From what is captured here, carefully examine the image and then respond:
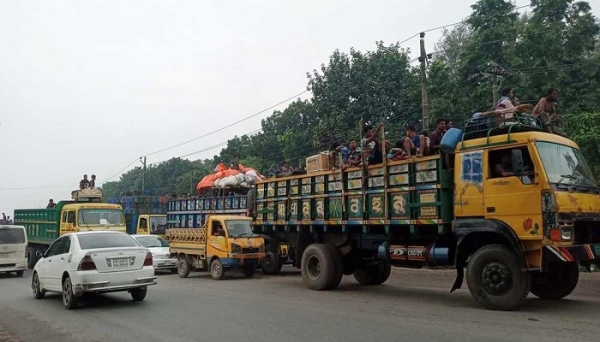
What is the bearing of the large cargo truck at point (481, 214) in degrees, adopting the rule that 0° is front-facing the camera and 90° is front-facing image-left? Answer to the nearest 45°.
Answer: approximately 315°

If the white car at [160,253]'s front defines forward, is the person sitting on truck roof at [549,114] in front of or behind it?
in front

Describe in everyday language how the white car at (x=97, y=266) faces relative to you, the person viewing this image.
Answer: facing away from the viewer and to the left of the viewer

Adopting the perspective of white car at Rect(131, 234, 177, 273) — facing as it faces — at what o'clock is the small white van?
The small white van is roughly at 5 o'clock from the white car.

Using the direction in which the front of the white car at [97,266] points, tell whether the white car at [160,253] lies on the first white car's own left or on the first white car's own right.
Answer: on the first white car's own right

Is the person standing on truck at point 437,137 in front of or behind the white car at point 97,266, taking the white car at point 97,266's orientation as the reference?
behind

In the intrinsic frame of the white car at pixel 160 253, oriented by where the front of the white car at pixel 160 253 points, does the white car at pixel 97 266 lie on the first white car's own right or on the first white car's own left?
on the first white car's own right

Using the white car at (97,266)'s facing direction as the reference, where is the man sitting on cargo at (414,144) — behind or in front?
behind

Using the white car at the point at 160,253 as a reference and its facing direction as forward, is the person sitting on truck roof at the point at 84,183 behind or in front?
behind
